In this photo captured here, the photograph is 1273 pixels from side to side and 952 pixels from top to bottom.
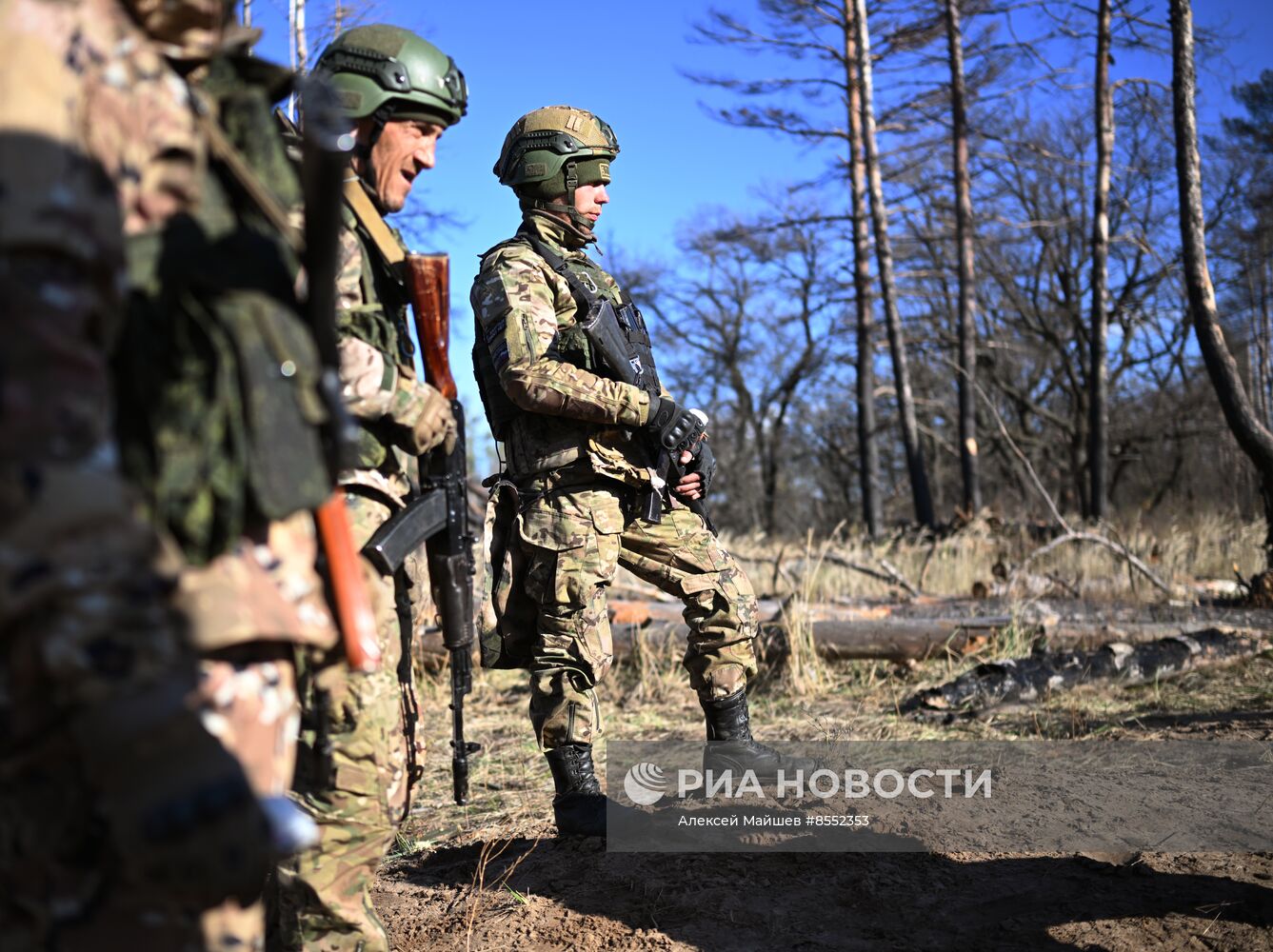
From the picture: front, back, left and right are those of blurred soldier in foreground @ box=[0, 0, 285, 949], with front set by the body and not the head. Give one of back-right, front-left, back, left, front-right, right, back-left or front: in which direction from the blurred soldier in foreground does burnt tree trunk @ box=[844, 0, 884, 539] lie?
front-left

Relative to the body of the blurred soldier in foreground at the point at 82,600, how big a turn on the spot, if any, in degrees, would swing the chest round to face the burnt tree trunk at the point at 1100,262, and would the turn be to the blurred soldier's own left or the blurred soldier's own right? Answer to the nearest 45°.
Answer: approximately 45° to the blurred soldier's own left

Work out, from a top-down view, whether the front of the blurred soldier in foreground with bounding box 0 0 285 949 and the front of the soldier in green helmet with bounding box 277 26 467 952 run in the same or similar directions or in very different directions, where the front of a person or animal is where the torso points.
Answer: same or similar directions

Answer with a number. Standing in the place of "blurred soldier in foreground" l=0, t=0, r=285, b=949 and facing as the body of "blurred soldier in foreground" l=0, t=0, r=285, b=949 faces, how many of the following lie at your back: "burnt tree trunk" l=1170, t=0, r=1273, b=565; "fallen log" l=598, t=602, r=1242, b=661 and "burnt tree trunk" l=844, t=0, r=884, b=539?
0

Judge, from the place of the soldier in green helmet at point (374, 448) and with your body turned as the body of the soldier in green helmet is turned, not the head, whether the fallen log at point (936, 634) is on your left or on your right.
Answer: on your left

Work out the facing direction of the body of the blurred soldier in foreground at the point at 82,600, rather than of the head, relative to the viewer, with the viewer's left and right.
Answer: facing to the right of the viewer

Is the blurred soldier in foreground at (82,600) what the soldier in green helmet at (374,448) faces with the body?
no

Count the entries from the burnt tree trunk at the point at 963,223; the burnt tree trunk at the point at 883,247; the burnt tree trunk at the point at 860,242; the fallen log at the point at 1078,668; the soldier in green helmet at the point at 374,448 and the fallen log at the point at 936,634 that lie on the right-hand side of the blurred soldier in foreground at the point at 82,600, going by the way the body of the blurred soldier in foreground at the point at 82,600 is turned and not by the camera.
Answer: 0

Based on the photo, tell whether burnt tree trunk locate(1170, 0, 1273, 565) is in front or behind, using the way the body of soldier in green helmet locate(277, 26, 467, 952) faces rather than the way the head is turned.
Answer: in front

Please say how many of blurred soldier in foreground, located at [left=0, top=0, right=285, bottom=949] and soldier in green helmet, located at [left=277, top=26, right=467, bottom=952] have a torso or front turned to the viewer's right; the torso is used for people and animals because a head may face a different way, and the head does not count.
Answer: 2

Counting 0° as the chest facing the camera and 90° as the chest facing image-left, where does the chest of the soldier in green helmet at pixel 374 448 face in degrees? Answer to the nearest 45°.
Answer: approximately 270°

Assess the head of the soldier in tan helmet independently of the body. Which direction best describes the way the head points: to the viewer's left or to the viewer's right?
to the viewer's right

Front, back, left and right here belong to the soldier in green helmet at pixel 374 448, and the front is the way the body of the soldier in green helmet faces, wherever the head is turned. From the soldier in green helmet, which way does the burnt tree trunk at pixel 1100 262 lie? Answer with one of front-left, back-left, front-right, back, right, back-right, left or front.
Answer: front-left

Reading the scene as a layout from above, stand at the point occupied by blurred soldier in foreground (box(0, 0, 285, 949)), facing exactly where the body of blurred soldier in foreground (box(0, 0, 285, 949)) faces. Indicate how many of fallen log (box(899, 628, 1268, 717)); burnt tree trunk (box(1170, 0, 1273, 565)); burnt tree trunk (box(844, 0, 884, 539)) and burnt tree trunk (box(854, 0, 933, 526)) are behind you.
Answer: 0

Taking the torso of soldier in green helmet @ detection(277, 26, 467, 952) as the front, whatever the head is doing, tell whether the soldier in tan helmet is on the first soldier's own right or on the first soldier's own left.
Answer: on the first soldier's own left
